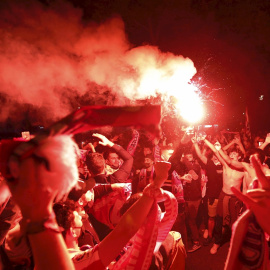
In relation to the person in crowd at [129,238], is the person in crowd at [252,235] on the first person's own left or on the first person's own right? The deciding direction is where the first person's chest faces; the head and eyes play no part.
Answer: on the first person's own right

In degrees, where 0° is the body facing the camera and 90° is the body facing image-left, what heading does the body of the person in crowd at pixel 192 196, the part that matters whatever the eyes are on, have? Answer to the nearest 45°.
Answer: approximately 45°

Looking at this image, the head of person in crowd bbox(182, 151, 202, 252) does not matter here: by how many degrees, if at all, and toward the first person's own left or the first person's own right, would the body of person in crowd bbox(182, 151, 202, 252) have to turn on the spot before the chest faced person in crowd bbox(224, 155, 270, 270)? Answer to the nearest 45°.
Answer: approximately 45° to the first person's own left

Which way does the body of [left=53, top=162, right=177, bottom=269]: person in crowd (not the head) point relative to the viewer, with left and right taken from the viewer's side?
facing away from the viewer and to the right of the viewer

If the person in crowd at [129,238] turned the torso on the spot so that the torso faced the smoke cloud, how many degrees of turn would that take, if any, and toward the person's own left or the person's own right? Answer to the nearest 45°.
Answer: approximately 45° to the person's own left
